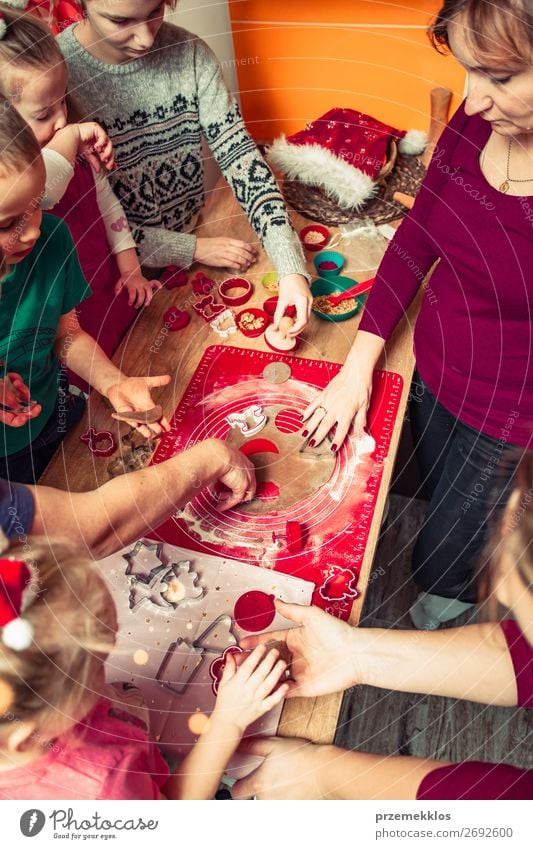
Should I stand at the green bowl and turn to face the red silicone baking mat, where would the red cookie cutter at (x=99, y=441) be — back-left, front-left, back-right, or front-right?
front-right

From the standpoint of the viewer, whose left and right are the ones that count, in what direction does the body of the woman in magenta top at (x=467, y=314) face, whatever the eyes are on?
facing the viewer and to the left of the viewer

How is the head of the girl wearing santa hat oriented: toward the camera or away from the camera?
away from the camera
